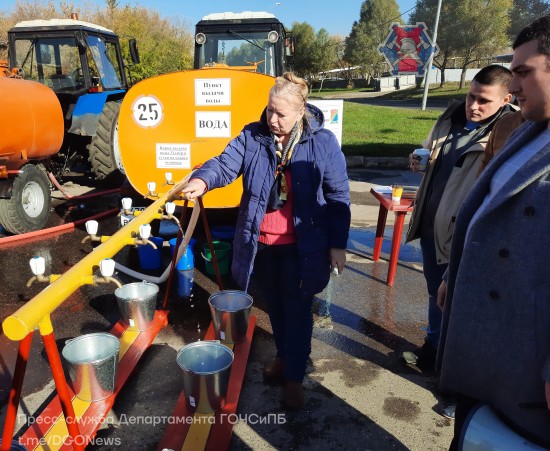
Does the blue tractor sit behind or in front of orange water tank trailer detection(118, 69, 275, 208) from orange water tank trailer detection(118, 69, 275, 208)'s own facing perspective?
in front

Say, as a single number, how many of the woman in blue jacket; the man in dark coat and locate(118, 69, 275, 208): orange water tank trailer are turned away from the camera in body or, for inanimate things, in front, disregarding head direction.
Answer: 1

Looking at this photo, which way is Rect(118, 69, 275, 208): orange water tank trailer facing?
away from the camera

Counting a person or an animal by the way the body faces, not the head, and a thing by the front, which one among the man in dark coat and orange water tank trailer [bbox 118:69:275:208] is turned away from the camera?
the orange water tank trailer

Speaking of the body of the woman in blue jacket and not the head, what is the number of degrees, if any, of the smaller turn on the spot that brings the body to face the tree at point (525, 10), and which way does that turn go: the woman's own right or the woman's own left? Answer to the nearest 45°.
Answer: approximately 180°

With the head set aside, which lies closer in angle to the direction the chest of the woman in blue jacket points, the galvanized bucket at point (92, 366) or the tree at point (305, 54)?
the galvanized bucket

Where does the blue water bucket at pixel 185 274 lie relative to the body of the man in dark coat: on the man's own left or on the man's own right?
on the man's own right

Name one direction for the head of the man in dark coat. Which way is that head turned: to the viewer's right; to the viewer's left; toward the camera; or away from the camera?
to the viewer's left

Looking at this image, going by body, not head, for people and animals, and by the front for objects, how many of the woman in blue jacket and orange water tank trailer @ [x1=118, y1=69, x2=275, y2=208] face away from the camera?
1

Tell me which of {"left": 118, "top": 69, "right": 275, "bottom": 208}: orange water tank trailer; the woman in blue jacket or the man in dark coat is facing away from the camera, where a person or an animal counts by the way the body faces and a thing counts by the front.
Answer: the orange water tank trailer
